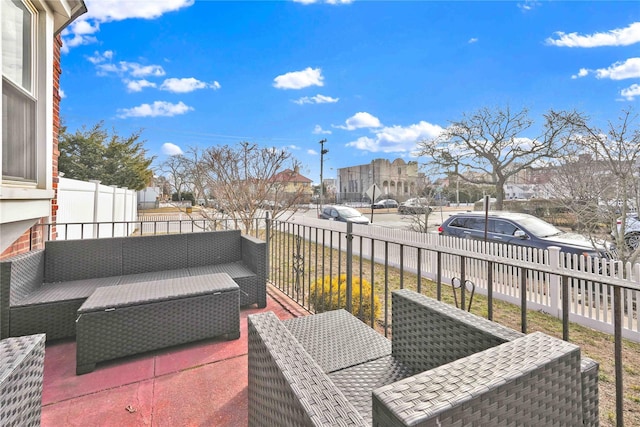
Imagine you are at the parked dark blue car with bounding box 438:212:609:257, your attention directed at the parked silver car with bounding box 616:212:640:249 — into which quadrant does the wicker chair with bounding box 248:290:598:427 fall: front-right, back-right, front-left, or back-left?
back-right

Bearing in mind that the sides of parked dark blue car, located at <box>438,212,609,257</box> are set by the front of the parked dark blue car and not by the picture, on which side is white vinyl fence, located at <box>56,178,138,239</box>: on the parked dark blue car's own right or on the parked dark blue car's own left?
on the parked dark blue car's own right

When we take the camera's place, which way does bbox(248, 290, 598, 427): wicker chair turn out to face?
facing away from the viewer and to the left of the viewer

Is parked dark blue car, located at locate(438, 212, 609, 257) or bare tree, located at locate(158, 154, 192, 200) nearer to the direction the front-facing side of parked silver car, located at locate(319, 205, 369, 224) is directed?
the parked dark blue car

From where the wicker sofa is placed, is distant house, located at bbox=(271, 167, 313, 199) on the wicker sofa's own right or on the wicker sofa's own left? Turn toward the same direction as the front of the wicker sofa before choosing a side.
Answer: on the wicker sofa's own left

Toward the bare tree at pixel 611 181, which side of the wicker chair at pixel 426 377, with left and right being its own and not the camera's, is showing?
right

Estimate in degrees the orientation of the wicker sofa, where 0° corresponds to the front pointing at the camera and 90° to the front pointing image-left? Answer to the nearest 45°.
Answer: approximately 0°
